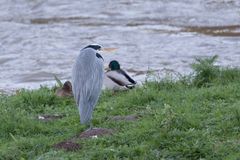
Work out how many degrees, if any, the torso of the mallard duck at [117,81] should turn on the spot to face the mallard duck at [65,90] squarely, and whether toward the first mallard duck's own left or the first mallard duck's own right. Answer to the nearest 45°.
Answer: approximately 45° to the first mallard duck's own left

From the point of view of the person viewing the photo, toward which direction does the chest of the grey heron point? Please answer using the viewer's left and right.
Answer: facing away from the viewer and to the right of the viewer

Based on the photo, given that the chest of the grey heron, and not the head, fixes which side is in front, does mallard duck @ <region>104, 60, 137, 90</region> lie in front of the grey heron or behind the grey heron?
in front

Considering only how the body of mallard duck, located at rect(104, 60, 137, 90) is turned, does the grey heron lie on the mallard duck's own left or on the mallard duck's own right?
on the mallard duck's own left

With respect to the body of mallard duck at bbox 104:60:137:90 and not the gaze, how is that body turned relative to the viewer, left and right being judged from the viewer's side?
facing to the left of the viewer

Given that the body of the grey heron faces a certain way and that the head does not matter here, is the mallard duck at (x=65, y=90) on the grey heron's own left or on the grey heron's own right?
on the grey heron's own left
